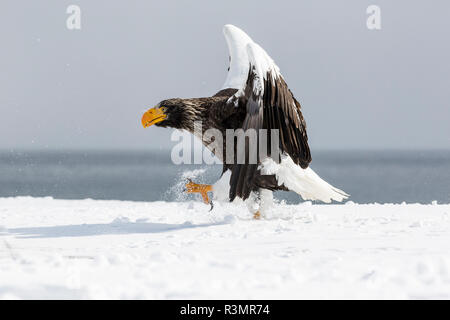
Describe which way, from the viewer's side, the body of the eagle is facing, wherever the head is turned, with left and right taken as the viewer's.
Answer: facing to the left of the viewer
